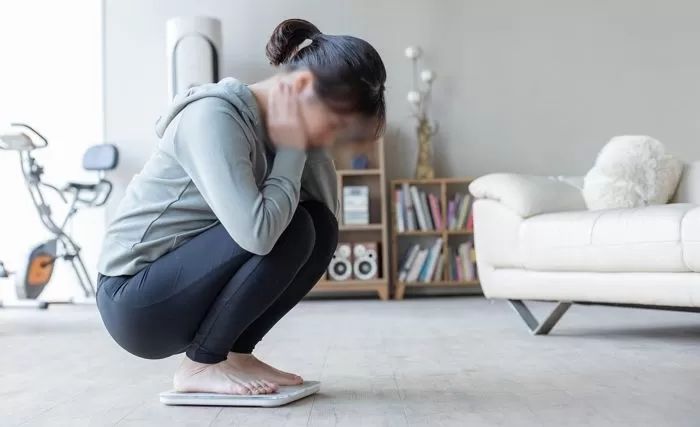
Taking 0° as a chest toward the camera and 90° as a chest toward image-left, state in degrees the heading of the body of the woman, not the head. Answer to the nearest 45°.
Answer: approximately 270°

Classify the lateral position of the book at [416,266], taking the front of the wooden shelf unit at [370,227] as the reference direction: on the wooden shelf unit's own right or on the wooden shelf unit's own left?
on the wooden shelf unit's own left

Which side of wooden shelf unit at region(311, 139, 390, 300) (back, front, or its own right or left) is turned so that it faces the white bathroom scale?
front

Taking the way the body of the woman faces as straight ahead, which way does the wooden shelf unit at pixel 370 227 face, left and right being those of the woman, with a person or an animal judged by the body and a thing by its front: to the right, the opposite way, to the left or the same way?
to the right

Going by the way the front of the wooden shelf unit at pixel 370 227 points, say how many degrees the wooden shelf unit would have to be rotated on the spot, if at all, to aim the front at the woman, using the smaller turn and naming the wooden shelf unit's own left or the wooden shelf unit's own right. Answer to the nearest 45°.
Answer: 0° — it already faces them

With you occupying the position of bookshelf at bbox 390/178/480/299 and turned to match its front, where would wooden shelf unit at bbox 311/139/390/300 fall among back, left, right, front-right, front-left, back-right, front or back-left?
right

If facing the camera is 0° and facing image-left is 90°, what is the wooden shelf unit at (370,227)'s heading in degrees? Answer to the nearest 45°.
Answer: approximately 0°

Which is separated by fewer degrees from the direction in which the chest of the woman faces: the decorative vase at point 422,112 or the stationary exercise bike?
the decorative vase

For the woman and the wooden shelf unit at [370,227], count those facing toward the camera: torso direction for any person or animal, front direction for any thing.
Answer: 1
